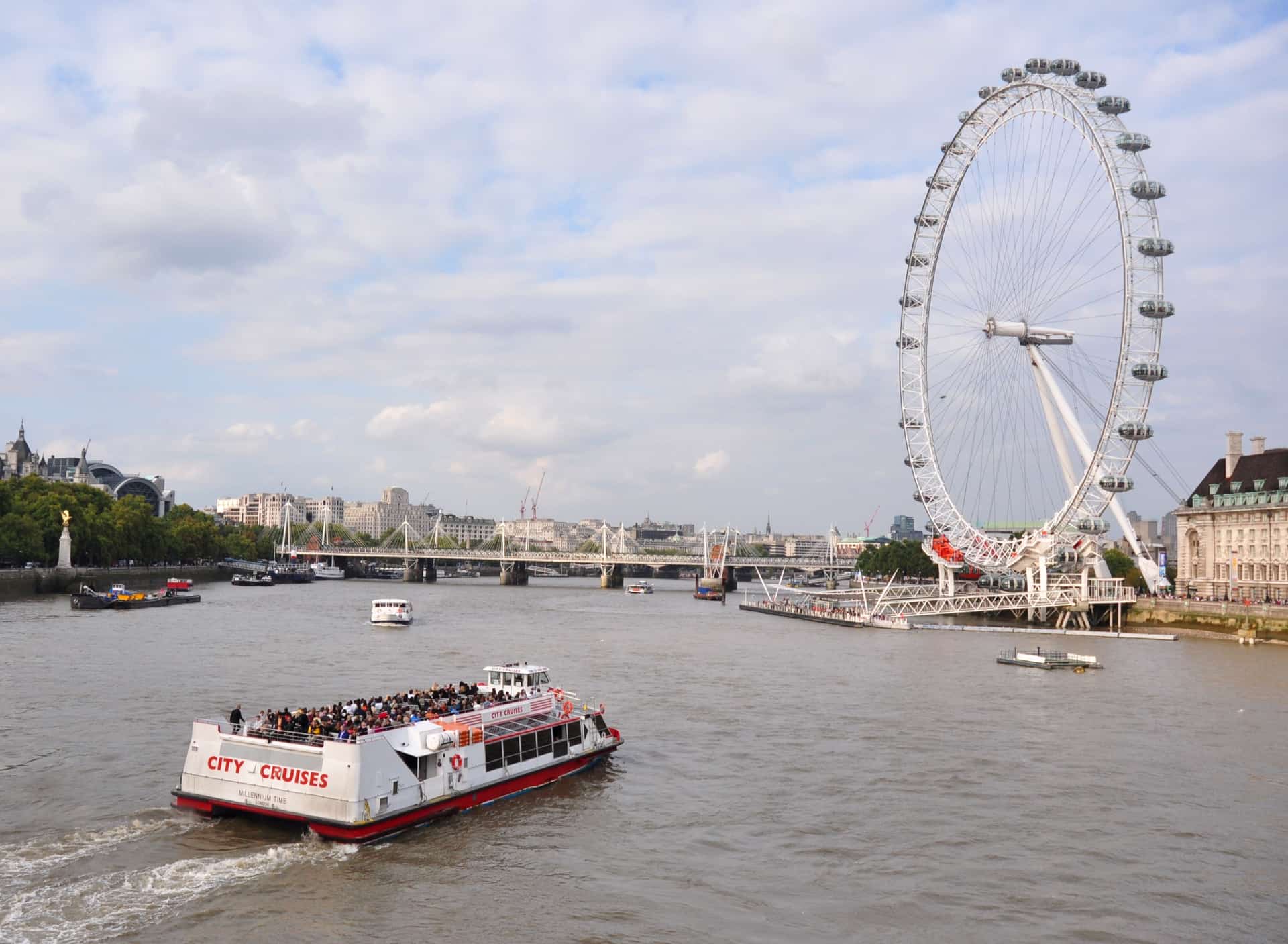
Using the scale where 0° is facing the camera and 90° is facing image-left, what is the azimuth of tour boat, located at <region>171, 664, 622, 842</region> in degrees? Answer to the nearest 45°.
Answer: approximately 225°
